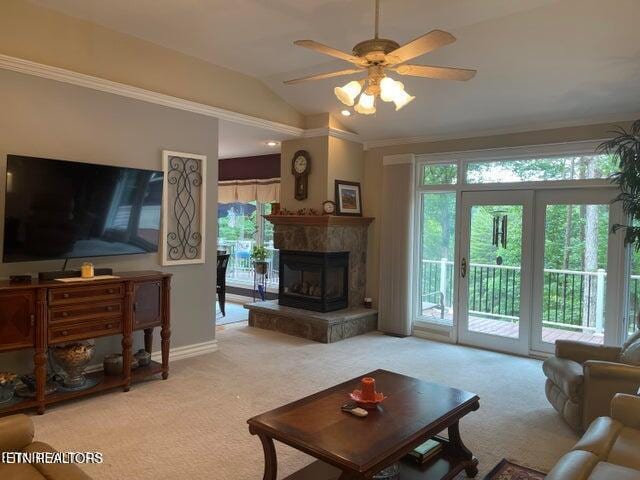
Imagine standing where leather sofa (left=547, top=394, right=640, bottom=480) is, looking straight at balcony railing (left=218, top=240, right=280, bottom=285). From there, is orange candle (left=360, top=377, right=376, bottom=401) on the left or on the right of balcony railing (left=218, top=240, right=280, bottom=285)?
left

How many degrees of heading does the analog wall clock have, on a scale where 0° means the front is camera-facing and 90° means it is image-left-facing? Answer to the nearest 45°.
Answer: approximately 45°

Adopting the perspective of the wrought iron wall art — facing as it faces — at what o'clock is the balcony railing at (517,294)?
The balcony railing is roughly at 11 o'clock from the wrought iron wall art.

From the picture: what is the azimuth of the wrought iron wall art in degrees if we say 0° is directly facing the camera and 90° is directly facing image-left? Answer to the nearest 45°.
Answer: approximately 315°

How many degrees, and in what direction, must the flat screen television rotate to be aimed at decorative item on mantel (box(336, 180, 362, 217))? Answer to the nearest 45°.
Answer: approximately 45° to its left

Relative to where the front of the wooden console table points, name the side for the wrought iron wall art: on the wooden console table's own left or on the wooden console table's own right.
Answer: on the wooden console table's own left

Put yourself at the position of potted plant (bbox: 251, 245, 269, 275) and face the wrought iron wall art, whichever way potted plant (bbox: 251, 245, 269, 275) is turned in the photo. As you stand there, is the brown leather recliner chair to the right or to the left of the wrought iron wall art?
left
